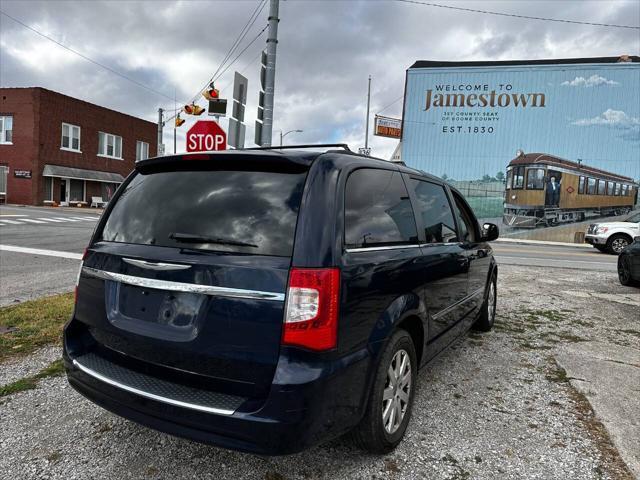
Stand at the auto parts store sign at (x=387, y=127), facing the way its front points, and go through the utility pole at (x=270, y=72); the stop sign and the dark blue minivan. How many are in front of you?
3

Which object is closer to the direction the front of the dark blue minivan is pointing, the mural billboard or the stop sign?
the mural billboard

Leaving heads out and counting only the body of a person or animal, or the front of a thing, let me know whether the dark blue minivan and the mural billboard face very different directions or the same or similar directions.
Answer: very different directions

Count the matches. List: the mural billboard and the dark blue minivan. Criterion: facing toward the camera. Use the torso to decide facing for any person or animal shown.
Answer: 1

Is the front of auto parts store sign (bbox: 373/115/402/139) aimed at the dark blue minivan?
yes

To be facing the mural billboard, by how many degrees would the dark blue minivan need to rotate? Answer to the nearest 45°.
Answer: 0° — it already faces it

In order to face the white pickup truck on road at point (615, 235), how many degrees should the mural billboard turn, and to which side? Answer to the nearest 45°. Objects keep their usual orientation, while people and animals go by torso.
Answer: approximately 45° to its left

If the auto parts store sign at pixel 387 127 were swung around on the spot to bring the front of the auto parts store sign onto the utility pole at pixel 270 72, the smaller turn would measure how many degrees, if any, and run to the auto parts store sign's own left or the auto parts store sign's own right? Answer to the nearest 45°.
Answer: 0° — it already faces it

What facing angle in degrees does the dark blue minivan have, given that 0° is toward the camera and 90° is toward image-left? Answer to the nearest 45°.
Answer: approximately 225°

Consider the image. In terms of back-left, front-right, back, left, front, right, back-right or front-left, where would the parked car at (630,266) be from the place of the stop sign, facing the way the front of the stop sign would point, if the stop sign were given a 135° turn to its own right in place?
back-right

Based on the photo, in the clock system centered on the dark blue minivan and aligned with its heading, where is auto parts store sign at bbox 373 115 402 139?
The auto parts store sign is roughly at 11 o'clock from the dark blue minivan.
